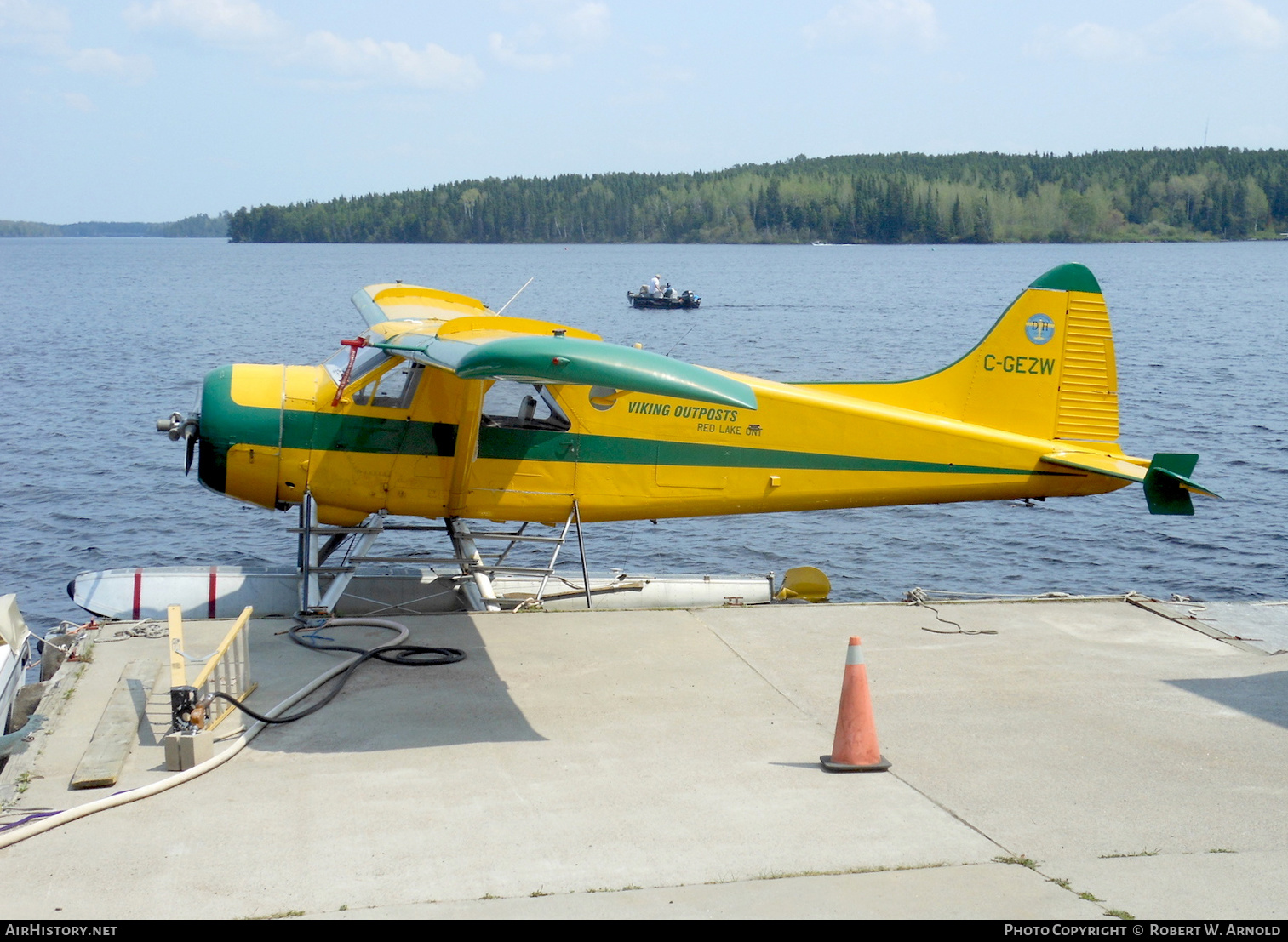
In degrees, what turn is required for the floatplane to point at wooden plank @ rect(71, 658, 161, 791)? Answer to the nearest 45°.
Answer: approximately 45° to its left

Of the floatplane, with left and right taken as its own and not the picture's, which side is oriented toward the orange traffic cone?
left

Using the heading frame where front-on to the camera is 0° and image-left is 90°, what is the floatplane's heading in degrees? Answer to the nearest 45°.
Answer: approximately 90°

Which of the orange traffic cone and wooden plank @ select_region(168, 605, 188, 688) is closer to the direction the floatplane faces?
the wooden plank

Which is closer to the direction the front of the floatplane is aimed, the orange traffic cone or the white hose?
the white hose

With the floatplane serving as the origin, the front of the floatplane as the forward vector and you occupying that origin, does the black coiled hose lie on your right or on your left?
on your left

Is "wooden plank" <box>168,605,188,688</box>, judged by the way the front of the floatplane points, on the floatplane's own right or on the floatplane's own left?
on the floatplane's own left

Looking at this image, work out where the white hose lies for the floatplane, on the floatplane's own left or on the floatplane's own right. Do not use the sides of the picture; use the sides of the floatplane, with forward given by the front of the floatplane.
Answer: on the floatplane's own left
